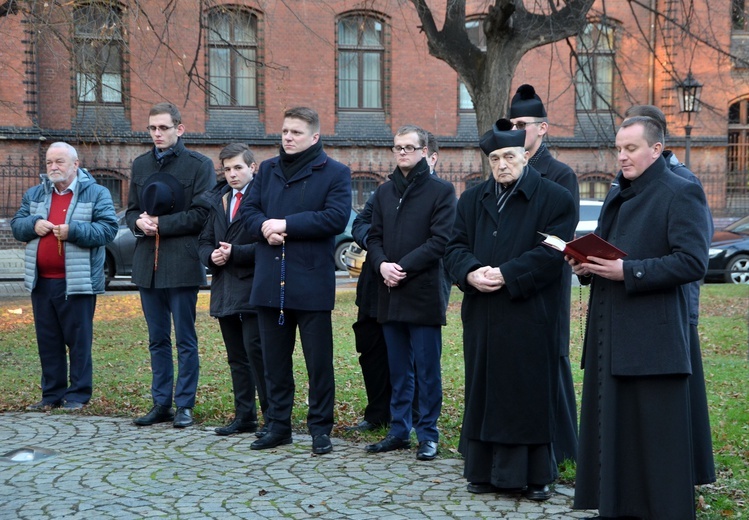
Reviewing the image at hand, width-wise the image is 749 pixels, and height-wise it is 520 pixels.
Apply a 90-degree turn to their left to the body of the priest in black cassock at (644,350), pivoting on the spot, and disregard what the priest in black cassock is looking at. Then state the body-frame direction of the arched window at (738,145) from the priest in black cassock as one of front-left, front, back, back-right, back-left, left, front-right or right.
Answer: back-left

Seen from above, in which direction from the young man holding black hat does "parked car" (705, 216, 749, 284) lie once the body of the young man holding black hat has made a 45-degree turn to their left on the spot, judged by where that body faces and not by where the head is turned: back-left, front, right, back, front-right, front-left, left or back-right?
back-left

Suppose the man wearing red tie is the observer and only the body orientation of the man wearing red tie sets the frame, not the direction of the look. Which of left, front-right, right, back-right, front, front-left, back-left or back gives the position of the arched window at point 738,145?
back

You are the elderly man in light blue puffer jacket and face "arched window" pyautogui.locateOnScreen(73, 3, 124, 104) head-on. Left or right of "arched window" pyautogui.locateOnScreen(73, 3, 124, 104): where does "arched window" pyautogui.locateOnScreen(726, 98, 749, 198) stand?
right

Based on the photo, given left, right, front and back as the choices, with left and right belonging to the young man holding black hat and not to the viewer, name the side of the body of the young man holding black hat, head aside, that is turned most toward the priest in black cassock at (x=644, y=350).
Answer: left

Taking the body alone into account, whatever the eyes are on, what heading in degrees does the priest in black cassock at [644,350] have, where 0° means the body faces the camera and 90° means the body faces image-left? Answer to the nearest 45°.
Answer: approximately 45°

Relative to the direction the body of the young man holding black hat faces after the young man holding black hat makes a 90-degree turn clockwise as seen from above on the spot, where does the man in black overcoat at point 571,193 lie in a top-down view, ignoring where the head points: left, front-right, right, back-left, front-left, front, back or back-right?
back

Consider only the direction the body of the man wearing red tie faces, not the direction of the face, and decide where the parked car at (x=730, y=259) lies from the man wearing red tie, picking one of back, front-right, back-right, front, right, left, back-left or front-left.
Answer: back

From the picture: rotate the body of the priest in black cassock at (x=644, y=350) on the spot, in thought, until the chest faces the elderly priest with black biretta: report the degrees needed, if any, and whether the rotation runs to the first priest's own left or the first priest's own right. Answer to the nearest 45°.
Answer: approximately 90° to the first priest's own right

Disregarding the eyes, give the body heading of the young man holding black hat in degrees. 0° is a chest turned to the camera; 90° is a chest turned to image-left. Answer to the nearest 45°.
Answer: approximately 45°
